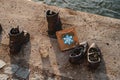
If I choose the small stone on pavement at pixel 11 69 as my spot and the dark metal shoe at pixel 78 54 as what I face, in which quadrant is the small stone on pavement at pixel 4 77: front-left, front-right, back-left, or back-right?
back-right

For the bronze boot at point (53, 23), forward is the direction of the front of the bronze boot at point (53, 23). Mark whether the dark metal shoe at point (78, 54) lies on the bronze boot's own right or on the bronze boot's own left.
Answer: on the bronze boot's own right

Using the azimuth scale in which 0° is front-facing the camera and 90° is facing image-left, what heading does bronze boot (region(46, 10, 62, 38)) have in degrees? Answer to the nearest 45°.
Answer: approximately 225°

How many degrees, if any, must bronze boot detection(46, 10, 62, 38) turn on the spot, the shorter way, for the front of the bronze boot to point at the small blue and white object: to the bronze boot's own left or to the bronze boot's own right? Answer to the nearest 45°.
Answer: approximately 90° to the bronze boot's own right

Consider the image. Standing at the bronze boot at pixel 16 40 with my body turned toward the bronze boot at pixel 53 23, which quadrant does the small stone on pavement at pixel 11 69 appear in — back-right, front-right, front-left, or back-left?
back-right

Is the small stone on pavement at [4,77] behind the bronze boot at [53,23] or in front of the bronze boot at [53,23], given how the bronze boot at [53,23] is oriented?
behind
